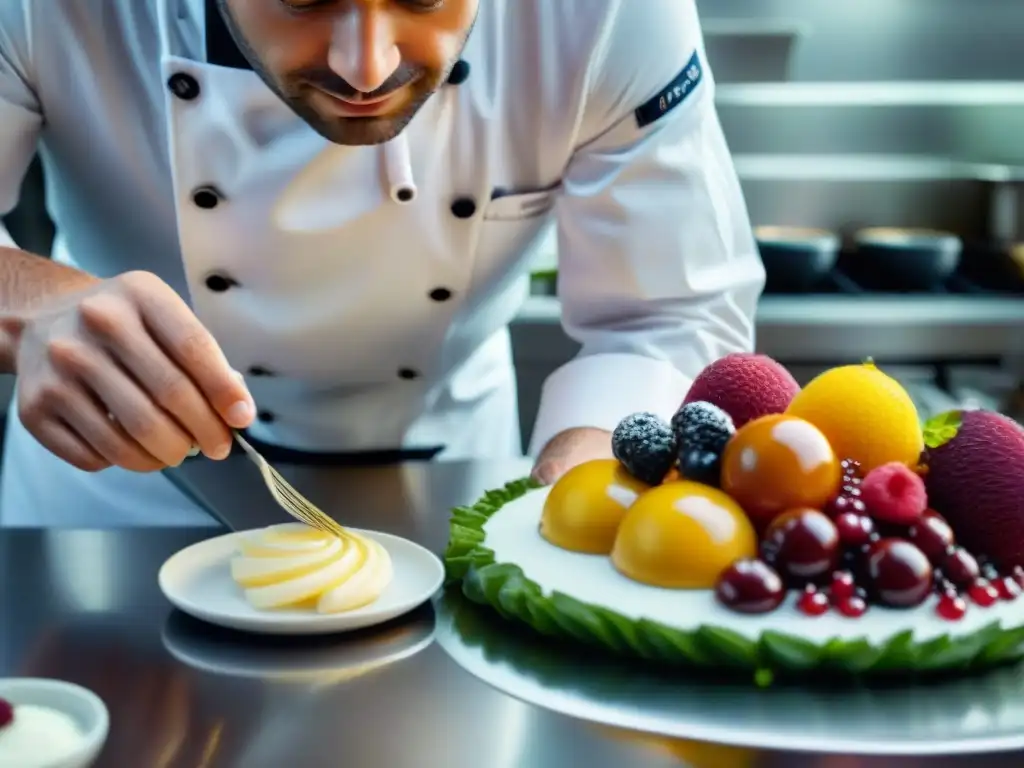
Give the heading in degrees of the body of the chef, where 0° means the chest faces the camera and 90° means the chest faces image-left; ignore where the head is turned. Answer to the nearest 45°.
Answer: approximately 0°

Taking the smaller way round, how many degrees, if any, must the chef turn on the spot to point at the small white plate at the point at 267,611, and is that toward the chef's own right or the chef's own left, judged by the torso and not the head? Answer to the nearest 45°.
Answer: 0° — they already face it

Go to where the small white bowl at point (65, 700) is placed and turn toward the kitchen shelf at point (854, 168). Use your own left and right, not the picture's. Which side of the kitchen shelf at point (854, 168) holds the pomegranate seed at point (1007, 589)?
right

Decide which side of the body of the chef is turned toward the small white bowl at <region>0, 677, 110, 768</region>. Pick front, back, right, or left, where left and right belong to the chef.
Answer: front

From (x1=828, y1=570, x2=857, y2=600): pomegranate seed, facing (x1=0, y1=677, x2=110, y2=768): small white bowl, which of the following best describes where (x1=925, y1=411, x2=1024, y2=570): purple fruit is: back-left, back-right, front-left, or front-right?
back-right

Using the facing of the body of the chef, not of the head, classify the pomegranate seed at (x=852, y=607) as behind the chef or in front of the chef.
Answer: in front

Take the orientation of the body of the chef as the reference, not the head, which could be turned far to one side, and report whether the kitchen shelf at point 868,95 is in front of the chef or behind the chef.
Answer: behind

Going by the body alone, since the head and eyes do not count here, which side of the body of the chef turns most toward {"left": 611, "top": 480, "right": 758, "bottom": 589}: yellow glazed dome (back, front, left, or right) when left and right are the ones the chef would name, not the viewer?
front

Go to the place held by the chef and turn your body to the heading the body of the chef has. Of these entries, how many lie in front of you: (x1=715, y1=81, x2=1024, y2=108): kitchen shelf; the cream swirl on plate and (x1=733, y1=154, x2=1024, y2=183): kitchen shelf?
1

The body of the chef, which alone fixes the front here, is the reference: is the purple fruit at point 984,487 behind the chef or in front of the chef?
in front

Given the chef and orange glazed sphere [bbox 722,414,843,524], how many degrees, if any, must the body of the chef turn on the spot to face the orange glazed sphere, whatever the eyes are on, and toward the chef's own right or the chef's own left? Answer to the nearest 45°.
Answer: approximately 45° to the chef's own left

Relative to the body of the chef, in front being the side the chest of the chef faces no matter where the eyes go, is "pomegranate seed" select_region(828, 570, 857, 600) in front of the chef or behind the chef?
in front

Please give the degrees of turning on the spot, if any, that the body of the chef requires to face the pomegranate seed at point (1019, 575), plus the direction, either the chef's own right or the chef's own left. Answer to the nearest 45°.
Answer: approximately 45° to the chef's own left
